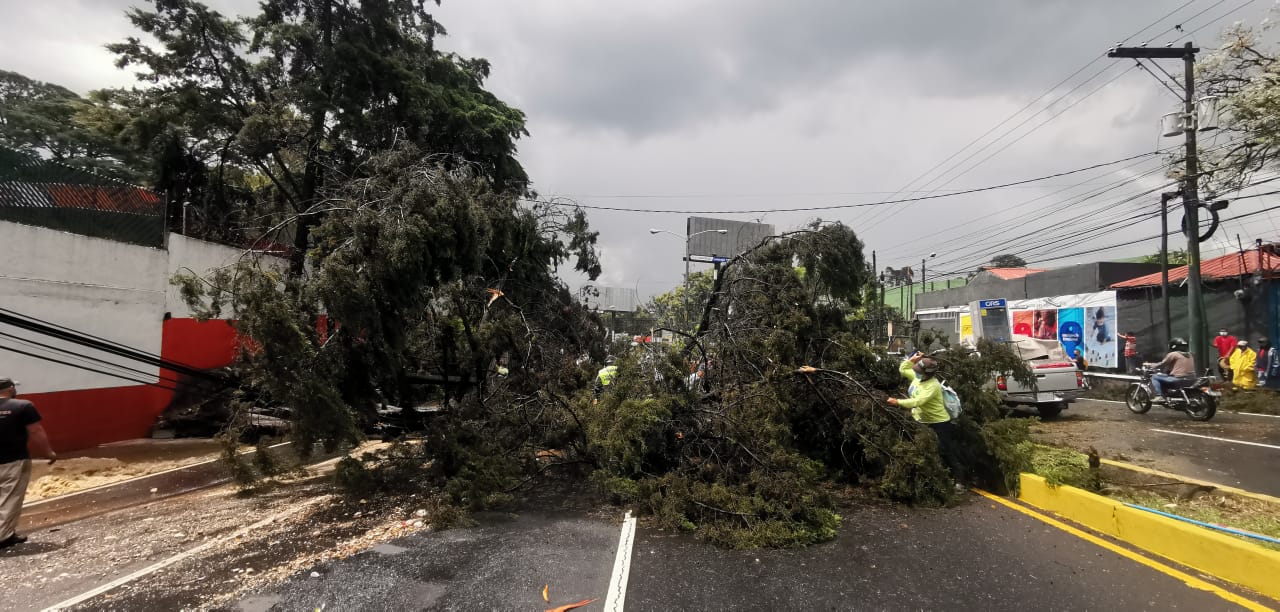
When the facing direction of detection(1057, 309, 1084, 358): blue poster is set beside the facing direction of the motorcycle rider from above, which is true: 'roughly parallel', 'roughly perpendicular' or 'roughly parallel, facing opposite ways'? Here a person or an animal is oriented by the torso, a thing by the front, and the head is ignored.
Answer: roughly perpendicular

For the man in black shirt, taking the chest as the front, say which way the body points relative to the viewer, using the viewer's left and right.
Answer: facing away from the viewer and to the right of the viewer

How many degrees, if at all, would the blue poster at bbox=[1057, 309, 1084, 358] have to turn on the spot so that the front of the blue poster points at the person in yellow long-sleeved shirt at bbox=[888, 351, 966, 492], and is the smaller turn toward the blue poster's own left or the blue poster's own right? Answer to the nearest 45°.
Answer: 0° — it already faces them

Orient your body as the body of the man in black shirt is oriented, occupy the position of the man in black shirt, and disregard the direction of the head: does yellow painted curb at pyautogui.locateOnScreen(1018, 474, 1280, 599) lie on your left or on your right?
on your right

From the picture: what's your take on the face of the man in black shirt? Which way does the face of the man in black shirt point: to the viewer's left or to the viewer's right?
to the viewer's right

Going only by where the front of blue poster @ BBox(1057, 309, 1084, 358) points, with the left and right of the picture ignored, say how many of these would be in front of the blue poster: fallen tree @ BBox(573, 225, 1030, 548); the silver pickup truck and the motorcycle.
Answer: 3
